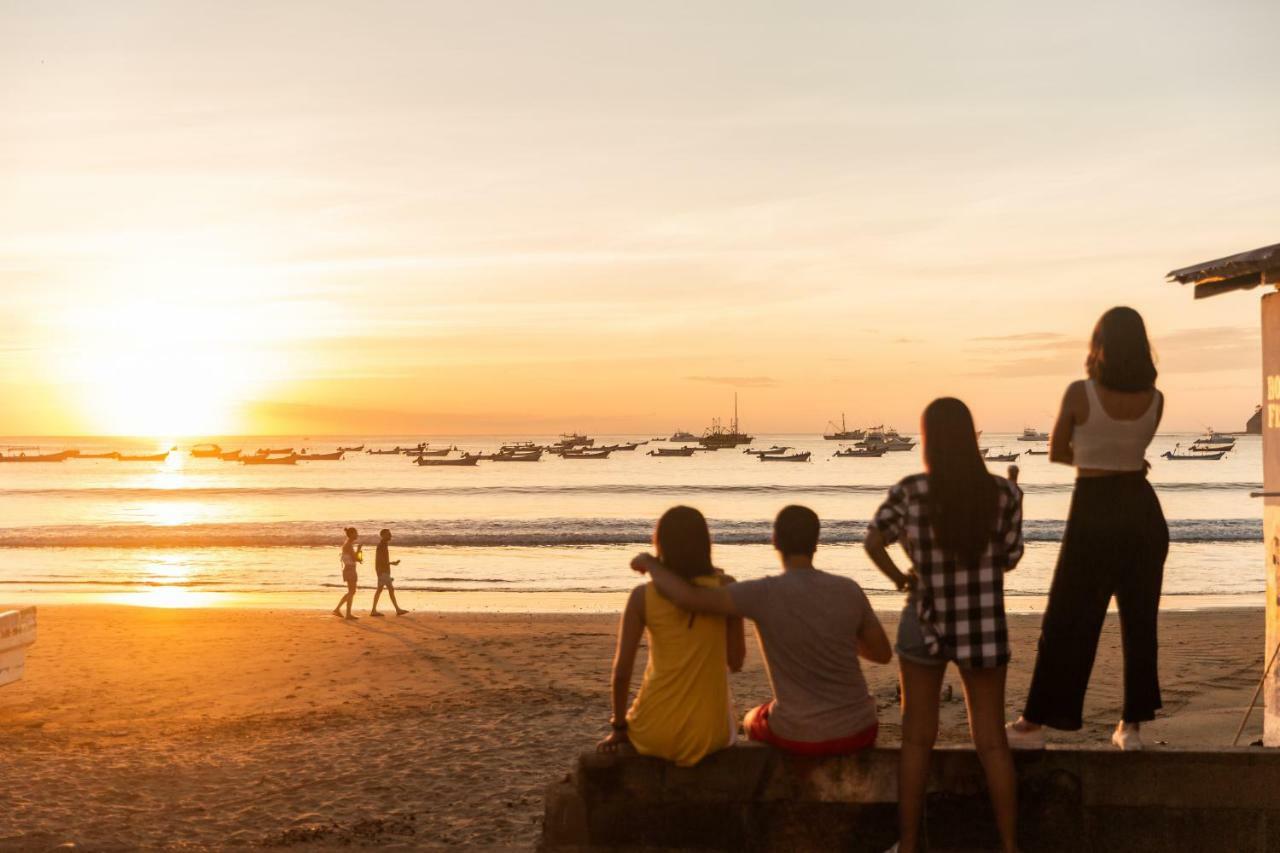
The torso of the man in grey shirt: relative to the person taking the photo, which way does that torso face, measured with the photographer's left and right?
facing away from the viewer

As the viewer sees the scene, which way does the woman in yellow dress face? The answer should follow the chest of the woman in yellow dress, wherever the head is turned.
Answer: away from the camera

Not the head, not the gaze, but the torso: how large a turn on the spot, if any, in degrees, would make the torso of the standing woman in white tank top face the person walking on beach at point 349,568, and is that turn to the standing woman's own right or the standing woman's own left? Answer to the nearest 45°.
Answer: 0° — they already face them

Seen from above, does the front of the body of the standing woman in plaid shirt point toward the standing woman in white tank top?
no

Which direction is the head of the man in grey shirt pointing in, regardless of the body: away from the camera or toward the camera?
away from the camera

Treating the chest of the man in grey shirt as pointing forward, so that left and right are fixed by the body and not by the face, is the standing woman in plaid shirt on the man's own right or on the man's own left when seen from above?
on the man's own right

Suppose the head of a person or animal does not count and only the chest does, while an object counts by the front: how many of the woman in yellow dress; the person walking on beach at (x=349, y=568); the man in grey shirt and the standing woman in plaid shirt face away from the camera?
3

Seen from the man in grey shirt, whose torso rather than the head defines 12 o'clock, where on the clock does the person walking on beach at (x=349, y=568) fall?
The person walking on beach is roughly at 11 o'clock from the man in grey shirt.

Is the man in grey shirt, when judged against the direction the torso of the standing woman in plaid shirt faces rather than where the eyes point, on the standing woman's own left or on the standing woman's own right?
on the standing woman's own left

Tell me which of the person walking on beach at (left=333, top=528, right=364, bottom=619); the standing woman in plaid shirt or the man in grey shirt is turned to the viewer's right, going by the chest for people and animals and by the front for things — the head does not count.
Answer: the person walking on beach

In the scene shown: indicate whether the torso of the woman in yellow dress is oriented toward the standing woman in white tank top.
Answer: no

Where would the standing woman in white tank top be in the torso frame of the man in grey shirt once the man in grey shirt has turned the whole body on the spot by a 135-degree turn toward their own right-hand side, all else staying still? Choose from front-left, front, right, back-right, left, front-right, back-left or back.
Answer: front-left

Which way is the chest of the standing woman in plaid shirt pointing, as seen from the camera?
away from the camera

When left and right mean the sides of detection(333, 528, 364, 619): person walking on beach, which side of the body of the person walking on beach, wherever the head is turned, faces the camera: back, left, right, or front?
right
